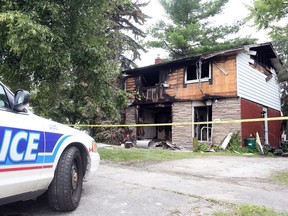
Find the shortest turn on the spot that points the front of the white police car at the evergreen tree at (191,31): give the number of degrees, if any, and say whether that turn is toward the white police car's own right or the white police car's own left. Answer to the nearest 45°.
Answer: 0° — it already faces it

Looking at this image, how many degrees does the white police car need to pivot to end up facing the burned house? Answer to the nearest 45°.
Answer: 0° — it already faces it

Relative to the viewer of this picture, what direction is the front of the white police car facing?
facing away from the viewer and to the right of the viewer

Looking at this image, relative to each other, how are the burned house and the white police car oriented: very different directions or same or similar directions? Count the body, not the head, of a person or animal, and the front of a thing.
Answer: very different directions

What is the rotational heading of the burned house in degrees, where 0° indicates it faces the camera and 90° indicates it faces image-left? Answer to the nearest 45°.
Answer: approximately 45°

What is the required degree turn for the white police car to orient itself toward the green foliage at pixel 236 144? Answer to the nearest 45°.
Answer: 0° — it already faces it
